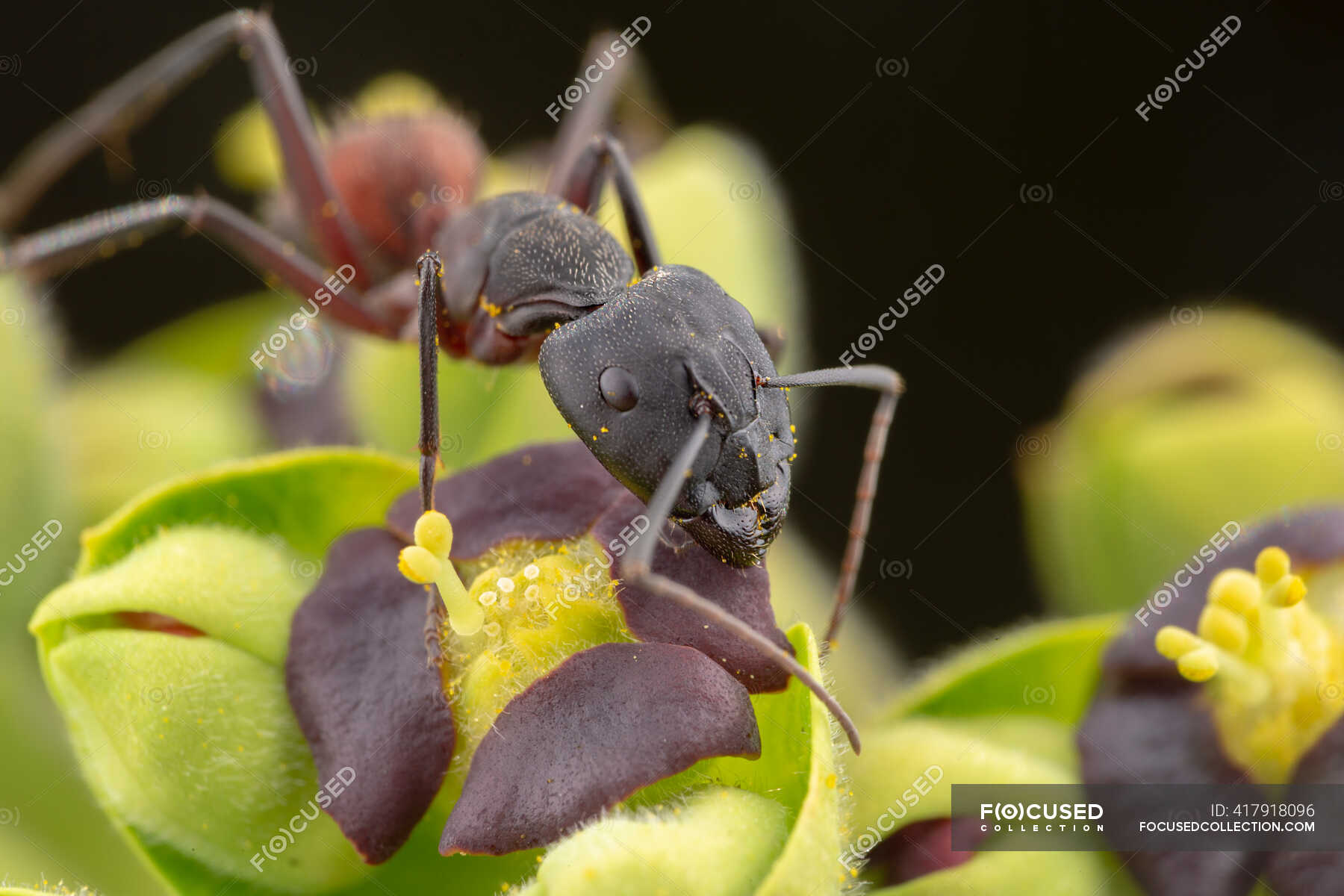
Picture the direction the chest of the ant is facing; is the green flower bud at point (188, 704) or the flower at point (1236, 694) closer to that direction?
the flower

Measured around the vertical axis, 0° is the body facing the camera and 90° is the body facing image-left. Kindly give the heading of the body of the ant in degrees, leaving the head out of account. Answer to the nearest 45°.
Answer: approximately 315°

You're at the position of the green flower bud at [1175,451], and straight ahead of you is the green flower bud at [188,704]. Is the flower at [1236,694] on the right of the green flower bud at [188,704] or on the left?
left

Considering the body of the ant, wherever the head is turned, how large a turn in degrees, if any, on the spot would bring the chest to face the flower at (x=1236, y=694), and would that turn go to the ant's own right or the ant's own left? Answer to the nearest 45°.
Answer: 0° — it already faces it
